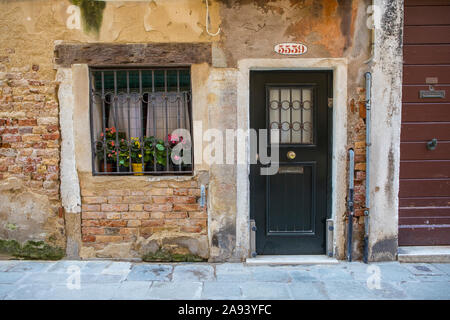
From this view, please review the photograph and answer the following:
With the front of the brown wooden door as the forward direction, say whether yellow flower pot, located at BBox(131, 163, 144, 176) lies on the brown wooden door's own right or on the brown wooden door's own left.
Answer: on the brown wooden door's own right

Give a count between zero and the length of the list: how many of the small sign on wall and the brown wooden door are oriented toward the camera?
2

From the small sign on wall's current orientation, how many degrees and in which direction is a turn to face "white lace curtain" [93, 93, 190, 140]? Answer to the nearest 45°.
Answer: approximately 90° to its right

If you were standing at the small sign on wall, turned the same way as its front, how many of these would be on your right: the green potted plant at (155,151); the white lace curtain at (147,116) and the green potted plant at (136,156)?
3

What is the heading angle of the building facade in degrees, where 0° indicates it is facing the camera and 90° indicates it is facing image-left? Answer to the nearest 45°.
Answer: approximately 0°

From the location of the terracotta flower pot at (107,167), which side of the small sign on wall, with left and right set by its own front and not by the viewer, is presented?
right

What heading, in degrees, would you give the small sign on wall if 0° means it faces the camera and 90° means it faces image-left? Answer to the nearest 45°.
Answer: approximately 0°
